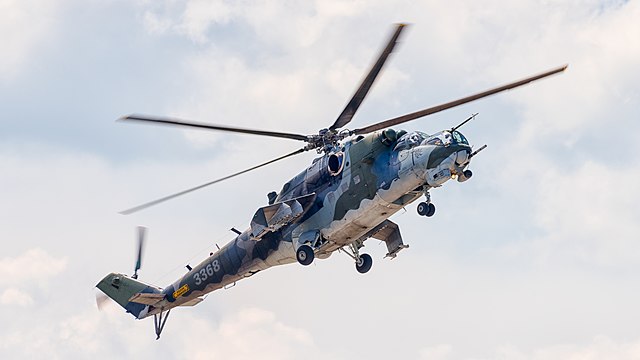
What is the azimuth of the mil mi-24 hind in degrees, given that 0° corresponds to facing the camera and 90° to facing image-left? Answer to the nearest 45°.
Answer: approximately 315°
